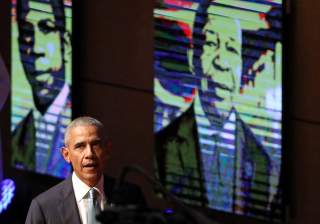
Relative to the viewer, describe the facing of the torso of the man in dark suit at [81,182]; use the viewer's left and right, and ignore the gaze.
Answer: facing the viewer and to the right of the viewer

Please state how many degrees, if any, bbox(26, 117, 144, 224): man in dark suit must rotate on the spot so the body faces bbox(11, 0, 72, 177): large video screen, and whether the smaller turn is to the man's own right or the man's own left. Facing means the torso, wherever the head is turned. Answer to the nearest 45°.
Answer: approximately 135° to the man's own left

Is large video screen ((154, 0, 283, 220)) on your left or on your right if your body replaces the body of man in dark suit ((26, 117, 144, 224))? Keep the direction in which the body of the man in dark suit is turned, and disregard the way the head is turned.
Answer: on your left

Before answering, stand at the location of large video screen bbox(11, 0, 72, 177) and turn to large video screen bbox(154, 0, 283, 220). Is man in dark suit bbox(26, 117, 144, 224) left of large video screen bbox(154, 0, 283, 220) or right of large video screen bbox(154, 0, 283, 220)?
right
